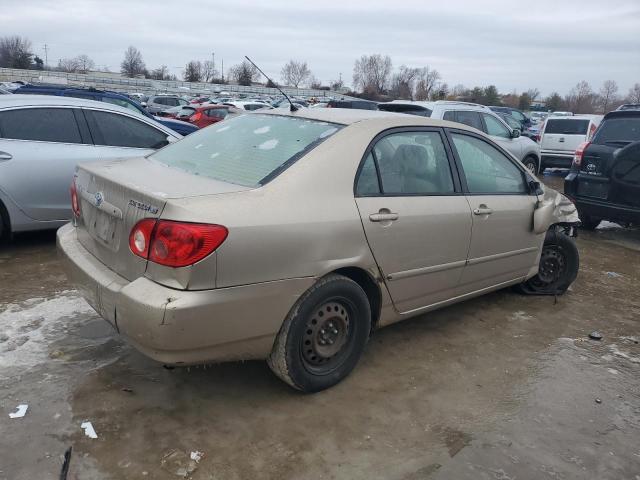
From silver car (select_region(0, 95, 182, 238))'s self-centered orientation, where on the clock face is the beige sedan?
The beige sedan is roughly at 2 o'clock from the silver car.

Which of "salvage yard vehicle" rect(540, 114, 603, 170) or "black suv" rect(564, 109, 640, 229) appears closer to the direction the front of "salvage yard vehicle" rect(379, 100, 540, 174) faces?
the salvage yard vehicle

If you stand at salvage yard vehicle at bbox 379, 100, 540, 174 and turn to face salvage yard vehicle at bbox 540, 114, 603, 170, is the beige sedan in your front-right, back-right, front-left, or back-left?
back-right

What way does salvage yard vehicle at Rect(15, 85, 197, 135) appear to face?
to the viewer's right

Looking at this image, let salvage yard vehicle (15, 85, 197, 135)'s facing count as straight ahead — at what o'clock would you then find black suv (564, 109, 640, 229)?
The black suv is roughly at 2 o'clock from the salvage yard vehicle.

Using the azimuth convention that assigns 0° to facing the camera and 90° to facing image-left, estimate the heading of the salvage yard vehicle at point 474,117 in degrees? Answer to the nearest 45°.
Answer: approximately 225°

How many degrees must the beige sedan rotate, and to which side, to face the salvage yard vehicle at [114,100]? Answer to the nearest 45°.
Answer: approximately 90° to its left

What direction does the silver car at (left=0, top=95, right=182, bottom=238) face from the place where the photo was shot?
facing to the right of the viewer

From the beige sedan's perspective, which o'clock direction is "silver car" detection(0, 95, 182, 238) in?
The silver car is roughly at 9 o'clock from the beige sedan.

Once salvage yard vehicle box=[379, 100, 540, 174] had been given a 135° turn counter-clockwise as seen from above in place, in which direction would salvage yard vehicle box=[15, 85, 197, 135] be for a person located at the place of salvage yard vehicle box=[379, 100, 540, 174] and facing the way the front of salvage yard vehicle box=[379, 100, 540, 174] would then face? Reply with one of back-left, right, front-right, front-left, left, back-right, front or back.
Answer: front

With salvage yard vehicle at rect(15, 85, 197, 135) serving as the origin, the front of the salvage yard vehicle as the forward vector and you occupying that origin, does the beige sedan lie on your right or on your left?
on your right

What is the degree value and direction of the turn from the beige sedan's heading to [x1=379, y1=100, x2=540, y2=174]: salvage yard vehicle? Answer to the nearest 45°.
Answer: approximately 45° to its left

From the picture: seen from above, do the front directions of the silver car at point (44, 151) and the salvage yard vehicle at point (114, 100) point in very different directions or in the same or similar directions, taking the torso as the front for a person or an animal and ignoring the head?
same or similar directions

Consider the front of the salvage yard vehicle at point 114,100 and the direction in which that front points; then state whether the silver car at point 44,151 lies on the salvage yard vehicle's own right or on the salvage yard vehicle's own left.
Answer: on the salvage yard vehicle's own right

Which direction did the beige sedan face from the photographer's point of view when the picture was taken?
facing away from the viewer and to the right of the viewer
